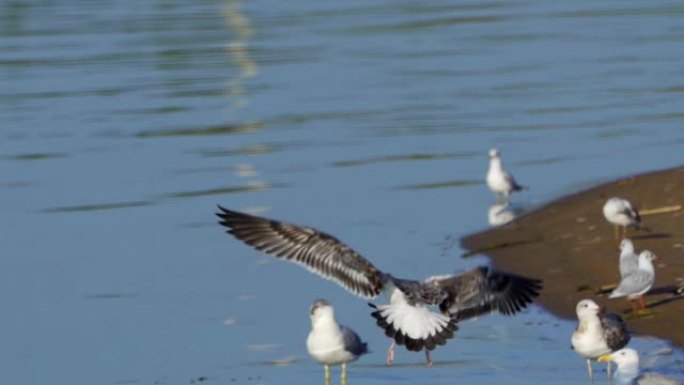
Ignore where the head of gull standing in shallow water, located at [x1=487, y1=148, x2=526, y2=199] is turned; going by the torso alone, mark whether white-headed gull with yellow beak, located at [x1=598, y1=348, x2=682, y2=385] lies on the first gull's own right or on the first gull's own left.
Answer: on the first gull's own left

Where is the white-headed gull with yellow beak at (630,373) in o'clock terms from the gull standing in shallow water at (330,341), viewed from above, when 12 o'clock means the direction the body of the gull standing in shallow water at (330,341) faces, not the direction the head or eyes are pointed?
the white-headed gull with yellow beak at (630,373) is roughly at 8 o'clock from the gull standing in shallow water at (330,341).

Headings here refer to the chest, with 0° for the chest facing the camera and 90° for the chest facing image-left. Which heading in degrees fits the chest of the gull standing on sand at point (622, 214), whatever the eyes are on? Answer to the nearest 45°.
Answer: approximately 45°

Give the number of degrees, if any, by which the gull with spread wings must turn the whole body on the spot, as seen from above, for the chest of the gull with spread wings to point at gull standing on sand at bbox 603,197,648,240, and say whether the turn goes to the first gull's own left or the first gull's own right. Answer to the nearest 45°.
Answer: approximately 45° to the first gull's own right

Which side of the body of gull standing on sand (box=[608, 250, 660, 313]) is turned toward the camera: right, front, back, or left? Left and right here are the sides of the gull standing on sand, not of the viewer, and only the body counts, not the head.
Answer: right

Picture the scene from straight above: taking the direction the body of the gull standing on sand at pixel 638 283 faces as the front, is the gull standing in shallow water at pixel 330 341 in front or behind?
behind

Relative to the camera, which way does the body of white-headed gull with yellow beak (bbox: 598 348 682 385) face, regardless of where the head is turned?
to the viewer's left

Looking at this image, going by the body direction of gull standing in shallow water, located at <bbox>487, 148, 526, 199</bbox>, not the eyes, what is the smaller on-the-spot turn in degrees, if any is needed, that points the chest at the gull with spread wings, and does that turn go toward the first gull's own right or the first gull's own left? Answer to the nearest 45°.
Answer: approximately 45° to the first gull's own left

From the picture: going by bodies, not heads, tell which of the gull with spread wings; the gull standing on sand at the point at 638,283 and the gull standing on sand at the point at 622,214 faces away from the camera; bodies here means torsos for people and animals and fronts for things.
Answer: the gull with spread wings

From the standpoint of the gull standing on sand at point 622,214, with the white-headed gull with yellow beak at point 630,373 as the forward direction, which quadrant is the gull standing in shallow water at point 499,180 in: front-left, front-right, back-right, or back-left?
back-right

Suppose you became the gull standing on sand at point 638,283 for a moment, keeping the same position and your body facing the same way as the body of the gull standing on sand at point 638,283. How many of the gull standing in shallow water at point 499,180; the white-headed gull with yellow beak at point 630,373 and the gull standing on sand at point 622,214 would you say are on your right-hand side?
1

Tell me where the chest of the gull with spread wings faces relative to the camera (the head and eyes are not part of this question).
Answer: away from the camera
